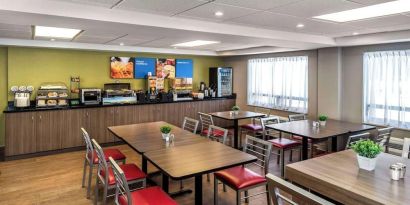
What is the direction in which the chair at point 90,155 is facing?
to the viewer's right

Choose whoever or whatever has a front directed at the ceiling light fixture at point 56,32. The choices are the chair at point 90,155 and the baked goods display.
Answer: the baked goods display

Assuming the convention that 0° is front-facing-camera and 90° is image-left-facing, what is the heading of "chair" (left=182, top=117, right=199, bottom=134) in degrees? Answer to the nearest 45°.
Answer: approximately 45°

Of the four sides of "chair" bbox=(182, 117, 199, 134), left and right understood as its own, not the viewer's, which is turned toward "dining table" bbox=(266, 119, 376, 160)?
left

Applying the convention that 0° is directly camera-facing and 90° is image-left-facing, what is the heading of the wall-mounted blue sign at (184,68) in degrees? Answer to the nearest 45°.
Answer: approximately 0°

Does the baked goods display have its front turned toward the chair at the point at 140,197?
yes

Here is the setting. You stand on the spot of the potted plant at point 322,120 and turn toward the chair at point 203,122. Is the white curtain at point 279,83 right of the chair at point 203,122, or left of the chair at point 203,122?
right

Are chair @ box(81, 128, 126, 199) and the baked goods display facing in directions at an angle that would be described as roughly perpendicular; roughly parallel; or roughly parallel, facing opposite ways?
roughly perpendicular

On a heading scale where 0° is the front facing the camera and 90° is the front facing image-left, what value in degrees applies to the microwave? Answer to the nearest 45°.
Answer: approximately 0°

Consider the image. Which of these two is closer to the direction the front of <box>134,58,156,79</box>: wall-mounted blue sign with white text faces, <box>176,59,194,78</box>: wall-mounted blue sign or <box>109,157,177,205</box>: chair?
the chair
